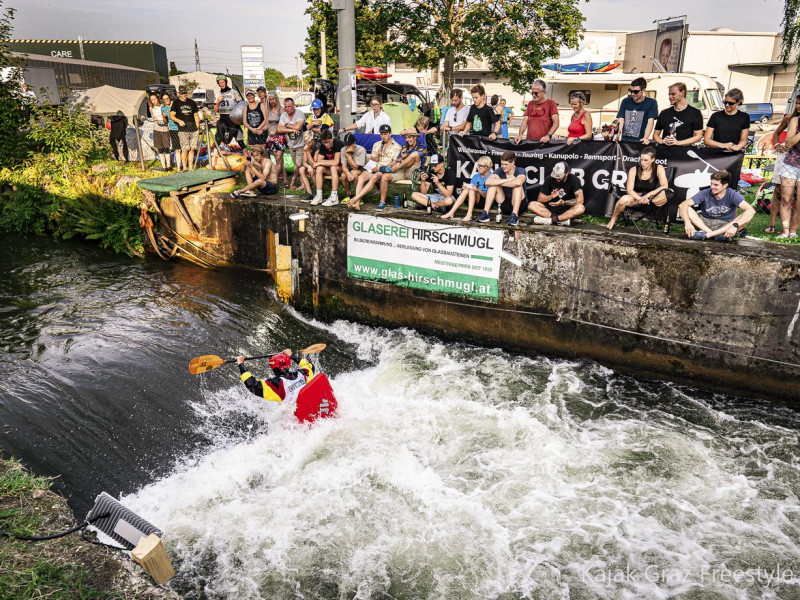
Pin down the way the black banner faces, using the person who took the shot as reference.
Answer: facing the viewer

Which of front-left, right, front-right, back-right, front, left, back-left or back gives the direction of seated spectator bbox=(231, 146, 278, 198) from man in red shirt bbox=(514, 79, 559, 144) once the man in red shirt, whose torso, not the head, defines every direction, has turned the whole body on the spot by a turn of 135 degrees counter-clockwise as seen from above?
back

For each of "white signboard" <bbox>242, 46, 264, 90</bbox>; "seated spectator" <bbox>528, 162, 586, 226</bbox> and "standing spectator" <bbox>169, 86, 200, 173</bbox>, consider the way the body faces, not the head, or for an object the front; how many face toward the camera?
3

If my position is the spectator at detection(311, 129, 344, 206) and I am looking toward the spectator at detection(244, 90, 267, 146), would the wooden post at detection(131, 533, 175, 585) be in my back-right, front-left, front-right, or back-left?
back-left

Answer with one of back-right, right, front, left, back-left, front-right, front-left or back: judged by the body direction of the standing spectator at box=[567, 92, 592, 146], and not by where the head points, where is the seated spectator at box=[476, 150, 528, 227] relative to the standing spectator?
front

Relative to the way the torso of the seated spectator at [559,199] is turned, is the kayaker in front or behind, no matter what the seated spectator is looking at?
in front

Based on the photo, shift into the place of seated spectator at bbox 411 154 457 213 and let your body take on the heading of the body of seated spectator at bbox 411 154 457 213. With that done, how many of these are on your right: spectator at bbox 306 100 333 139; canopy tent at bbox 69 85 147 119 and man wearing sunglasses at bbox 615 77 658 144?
2

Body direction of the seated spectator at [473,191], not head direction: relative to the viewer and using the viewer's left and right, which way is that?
facing the viewer and to the left of the viewer

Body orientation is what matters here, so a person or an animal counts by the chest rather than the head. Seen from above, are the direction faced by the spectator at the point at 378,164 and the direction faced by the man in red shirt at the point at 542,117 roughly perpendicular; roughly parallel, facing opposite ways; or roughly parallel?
roughly parallel

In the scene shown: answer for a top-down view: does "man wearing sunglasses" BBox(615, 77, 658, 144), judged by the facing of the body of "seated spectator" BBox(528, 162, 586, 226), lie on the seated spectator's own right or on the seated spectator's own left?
on the seated spectator's own left

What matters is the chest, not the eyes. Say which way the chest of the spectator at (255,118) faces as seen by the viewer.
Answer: toward the camera

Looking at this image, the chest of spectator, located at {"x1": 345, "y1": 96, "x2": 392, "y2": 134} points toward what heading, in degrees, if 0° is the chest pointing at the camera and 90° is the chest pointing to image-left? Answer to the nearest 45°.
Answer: approximately 0°

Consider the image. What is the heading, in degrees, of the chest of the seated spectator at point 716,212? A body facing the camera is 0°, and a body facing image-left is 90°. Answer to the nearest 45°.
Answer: approximately 0°

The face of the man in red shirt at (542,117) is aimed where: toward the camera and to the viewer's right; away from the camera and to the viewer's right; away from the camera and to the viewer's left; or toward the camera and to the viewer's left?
toward the camera and to the viewer's left

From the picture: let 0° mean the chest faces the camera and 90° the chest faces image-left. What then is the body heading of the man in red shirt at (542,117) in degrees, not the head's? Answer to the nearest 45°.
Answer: approximately 45°

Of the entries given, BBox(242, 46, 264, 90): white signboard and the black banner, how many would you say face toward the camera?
2

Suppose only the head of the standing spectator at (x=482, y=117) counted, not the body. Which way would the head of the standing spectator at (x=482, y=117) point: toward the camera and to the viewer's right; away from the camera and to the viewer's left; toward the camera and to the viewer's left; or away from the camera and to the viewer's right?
toward the camera and to the viewer's left

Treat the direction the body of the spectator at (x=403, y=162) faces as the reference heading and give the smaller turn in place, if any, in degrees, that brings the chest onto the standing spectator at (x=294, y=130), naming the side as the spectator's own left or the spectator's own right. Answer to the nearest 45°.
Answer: approximately 90° to the spectator's own right

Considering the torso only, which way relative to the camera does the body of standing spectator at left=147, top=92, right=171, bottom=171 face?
toward the camera
